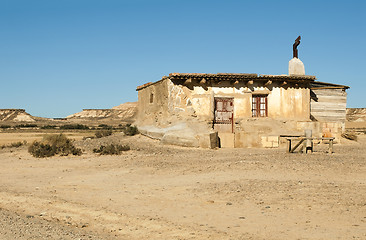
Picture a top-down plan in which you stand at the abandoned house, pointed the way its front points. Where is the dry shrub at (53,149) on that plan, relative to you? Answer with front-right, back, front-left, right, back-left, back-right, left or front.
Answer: front-right

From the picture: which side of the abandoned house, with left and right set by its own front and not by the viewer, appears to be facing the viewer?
front

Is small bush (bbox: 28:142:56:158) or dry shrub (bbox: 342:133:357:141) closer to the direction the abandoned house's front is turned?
the small bush

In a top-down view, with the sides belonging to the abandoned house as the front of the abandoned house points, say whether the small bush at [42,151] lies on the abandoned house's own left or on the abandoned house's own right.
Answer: on the abandoned house's own right
